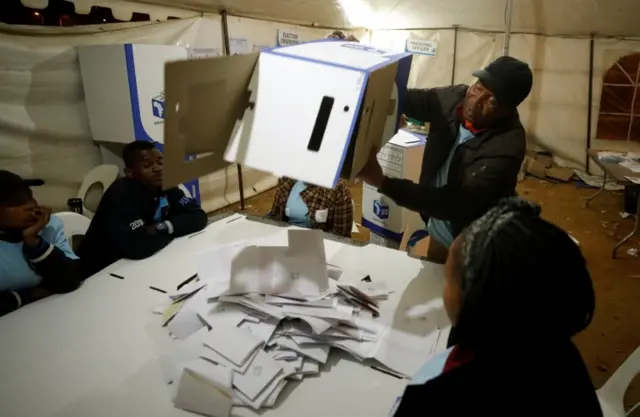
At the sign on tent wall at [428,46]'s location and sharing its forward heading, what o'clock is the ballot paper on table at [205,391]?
The ballot paper on table is roughly at 12 o'clock from the sign on tent wall.

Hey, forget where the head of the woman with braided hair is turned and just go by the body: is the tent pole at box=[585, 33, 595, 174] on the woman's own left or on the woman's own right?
on the woman's own right

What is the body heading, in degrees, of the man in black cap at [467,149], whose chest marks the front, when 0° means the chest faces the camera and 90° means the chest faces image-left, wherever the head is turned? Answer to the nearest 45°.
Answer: approximately 45°

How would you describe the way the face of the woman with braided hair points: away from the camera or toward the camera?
away from the camera
